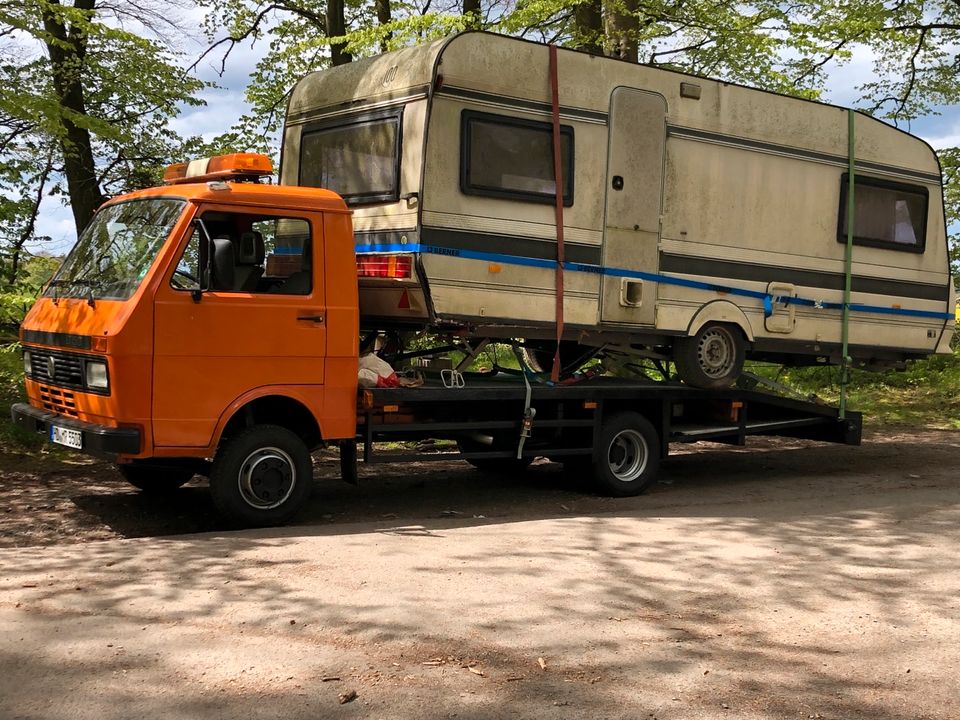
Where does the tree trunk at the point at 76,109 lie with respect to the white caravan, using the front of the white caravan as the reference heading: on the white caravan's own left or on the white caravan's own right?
on the white caravan's own left

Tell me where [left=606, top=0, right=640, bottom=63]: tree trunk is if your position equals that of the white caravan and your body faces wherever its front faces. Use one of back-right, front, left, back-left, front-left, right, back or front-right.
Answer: front-left

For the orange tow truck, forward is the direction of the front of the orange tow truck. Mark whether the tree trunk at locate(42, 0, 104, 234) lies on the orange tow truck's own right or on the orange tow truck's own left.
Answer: on the orange tow truck's own right

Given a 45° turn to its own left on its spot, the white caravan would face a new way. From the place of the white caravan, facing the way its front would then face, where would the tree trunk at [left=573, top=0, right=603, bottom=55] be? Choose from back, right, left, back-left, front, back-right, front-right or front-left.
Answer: front

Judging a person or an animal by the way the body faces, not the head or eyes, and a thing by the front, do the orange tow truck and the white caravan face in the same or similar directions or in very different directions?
very different directions

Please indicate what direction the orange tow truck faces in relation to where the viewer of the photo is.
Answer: facing the viewer and to the left of the viewer

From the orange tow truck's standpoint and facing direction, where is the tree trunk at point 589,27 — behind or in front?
behind

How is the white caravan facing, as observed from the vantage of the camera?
facing away from the viewer and to the right of the viewer

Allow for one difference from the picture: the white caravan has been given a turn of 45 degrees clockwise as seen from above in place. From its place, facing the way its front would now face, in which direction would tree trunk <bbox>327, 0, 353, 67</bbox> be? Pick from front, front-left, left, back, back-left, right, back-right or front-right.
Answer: back-left

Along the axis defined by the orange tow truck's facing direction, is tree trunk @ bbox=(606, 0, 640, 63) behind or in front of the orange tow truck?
behind
